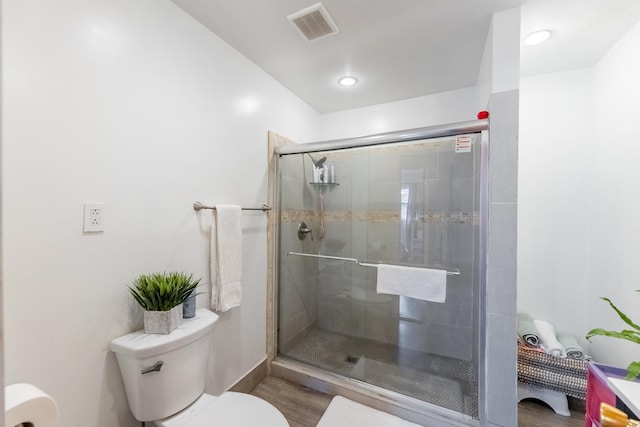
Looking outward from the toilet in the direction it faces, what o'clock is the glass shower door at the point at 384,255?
The glass shower door is roughly at 10 o'clock from the toilet.

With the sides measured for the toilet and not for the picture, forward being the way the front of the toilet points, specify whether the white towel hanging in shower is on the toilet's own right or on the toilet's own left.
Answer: on the toilet's own left

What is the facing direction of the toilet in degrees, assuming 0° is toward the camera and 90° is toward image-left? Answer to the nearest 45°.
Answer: approximately 315°

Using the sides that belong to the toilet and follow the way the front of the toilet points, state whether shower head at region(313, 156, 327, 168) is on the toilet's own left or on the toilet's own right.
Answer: on the toilet's own left
